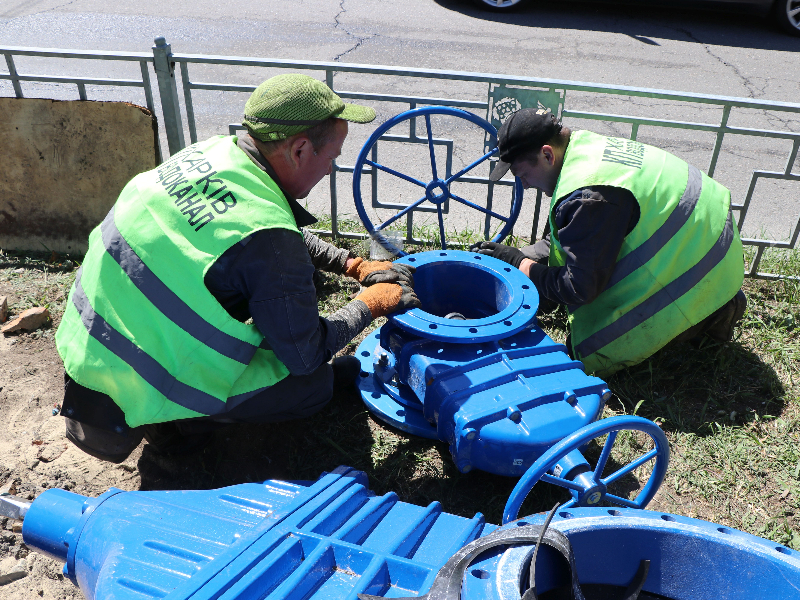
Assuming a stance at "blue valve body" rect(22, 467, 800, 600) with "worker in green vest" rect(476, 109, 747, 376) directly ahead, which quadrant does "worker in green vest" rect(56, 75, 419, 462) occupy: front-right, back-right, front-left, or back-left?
front-left

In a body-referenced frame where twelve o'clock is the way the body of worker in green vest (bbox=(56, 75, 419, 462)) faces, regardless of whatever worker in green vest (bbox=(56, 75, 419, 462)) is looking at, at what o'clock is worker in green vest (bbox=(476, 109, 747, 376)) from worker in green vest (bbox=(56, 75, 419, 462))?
worker in green vest (bbox=(476, 109, 747, 376)) is roughly at 1 o'clock from worker in green vest (bbox=(56, 75, 419, 462)).

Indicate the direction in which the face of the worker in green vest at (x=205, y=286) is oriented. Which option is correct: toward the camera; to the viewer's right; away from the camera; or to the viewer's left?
to the viewer's right

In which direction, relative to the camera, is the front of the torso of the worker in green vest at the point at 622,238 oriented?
to the viewer's left

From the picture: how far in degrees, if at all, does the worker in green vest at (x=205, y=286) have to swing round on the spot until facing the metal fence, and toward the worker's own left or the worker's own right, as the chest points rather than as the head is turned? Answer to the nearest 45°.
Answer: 0° — they already face it

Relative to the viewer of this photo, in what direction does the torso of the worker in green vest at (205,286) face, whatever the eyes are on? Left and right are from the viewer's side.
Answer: facing away from the viewer and to the right of the viewer

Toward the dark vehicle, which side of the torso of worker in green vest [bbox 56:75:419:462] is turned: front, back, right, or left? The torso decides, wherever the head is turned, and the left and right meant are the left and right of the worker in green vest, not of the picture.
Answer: front

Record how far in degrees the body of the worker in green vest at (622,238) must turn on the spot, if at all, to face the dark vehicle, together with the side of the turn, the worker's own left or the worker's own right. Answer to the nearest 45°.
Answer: approximately 90° to the worker's own right

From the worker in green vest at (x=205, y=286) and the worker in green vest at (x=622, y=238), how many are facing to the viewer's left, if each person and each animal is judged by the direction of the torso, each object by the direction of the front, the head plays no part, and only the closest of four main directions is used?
1

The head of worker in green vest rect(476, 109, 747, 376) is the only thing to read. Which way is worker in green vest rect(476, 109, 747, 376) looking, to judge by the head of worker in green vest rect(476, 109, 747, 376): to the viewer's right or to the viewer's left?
to the viewer's left

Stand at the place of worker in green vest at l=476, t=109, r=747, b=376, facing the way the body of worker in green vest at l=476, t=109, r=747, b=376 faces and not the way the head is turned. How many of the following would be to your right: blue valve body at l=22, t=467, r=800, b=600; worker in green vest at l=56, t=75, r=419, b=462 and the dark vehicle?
1

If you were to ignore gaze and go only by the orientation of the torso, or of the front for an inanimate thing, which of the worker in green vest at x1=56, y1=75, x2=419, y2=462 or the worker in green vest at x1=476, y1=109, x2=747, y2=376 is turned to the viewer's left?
the worker in green vest at x1=476, y1=109, x2=747, y2=376

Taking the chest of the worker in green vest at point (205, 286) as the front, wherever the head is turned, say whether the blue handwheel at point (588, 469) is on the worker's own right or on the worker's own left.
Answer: on the worker's own right

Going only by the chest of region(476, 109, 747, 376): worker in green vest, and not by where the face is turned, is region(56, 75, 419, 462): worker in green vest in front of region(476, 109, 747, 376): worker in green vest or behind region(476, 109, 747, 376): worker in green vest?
in front

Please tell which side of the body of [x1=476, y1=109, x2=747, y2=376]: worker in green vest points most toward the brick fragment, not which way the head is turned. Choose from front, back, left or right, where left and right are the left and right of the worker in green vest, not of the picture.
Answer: front
